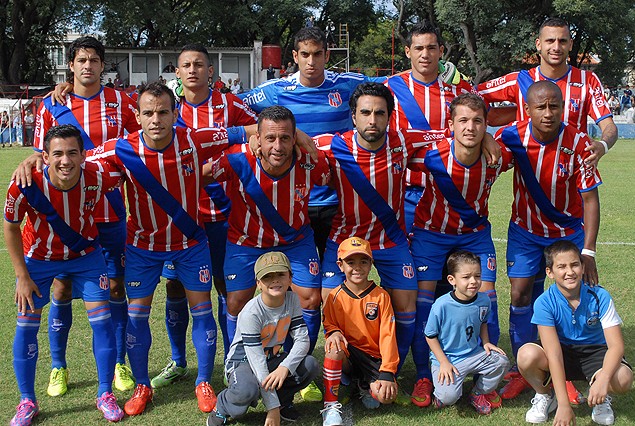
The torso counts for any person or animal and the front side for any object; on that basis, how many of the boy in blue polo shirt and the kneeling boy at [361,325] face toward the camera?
2

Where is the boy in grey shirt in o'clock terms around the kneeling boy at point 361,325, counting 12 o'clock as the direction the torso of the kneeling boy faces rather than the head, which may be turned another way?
The boy in grey shirt is roughly at 2 o'clock from the kneeling boy.

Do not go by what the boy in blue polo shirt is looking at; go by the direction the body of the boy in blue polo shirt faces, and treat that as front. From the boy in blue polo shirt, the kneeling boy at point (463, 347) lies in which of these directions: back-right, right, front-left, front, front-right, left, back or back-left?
right

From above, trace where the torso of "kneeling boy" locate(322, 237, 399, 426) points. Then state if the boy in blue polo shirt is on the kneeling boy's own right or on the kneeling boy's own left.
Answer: on the kneeling boy's own left

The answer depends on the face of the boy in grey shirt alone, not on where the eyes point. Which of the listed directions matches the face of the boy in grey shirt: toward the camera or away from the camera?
toward the camera

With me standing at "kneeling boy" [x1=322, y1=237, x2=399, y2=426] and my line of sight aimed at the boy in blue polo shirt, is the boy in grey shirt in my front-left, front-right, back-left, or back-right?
back-right

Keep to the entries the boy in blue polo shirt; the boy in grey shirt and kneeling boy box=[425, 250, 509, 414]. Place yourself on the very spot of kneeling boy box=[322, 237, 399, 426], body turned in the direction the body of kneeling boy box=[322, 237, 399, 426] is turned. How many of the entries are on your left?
2

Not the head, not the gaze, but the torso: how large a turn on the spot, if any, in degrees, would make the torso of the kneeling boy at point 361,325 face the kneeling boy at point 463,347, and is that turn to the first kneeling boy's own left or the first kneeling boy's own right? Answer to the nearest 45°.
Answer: approximately 90° to the first kneeling boy's own left

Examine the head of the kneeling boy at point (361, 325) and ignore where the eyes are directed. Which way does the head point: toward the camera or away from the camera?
toward the camera

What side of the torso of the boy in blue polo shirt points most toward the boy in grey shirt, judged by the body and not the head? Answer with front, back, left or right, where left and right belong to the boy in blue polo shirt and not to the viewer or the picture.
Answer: right

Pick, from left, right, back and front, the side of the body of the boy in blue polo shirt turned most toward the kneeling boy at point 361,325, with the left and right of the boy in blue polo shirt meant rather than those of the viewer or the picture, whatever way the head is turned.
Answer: right

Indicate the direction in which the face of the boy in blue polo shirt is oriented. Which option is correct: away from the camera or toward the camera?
toward the camera

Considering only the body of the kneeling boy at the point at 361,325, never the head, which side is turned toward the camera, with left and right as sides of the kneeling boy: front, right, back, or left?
front

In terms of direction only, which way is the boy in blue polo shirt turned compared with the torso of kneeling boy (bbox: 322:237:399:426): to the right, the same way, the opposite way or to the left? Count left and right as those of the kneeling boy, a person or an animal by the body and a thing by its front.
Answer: the same way
